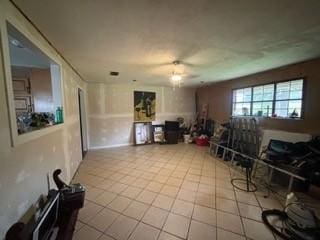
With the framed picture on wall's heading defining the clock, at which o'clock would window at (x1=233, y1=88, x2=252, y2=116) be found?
The window is roughly at 10 o'clock from the framed picture on wall.

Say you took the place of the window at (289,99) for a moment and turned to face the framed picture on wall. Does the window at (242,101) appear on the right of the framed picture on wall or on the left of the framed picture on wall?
right

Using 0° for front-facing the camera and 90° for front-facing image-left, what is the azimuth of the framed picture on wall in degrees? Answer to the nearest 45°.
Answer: approximately 0°

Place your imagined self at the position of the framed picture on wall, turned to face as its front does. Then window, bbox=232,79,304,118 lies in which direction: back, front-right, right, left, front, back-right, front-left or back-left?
front-left

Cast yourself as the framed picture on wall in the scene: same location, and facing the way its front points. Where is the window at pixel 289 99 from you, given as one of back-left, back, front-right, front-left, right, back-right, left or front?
front-left
